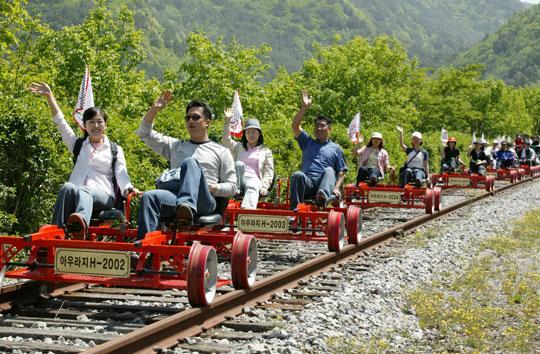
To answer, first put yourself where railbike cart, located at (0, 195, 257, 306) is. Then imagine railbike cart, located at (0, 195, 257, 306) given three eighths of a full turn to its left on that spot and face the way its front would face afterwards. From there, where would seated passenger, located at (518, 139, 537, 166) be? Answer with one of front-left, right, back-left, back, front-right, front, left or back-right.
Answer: front-left

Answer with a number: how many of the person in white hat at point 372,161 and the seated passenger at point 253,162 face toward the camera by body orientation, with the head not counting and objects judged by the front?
2

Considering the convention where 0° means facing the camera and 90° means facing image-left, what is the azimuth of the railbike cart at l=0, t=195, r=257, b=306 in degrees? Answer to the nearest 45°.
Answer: approximately 45°

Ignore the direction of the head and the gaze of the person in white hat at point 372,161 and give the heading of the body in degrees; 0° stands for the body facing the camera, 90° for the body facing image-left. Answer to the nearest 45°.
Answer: approximately 0°

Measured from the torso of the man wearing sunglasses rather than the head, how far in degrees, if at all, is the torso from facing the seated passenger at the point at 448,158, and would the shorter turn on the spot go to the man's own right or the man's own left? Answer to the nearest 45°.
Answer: approximately 180°

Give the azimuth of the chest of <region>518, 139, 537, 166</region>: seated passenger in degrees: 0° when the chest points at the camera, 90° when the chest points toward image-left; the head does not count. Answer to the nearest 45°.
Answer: approximately 45°

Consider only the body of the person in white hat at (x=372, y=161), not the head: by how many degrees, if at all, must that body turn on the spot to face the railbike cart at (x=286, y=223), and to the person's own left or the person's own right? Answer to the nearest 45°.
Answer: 0° — they already face it
